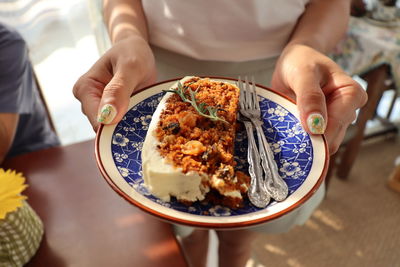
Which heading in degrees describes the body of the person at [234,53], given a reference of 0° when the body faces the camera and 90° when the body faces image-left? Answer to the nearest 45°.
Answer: approximately 0°

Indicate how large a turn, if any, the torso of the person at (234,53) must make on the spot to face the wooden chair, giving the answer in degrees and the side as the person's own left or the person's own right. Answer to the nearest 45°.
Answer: approximately 135° to the person's own left

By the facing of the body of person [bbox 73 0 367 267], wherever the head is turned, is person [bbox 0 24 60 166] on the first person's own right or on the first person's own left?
on the first person's own right
